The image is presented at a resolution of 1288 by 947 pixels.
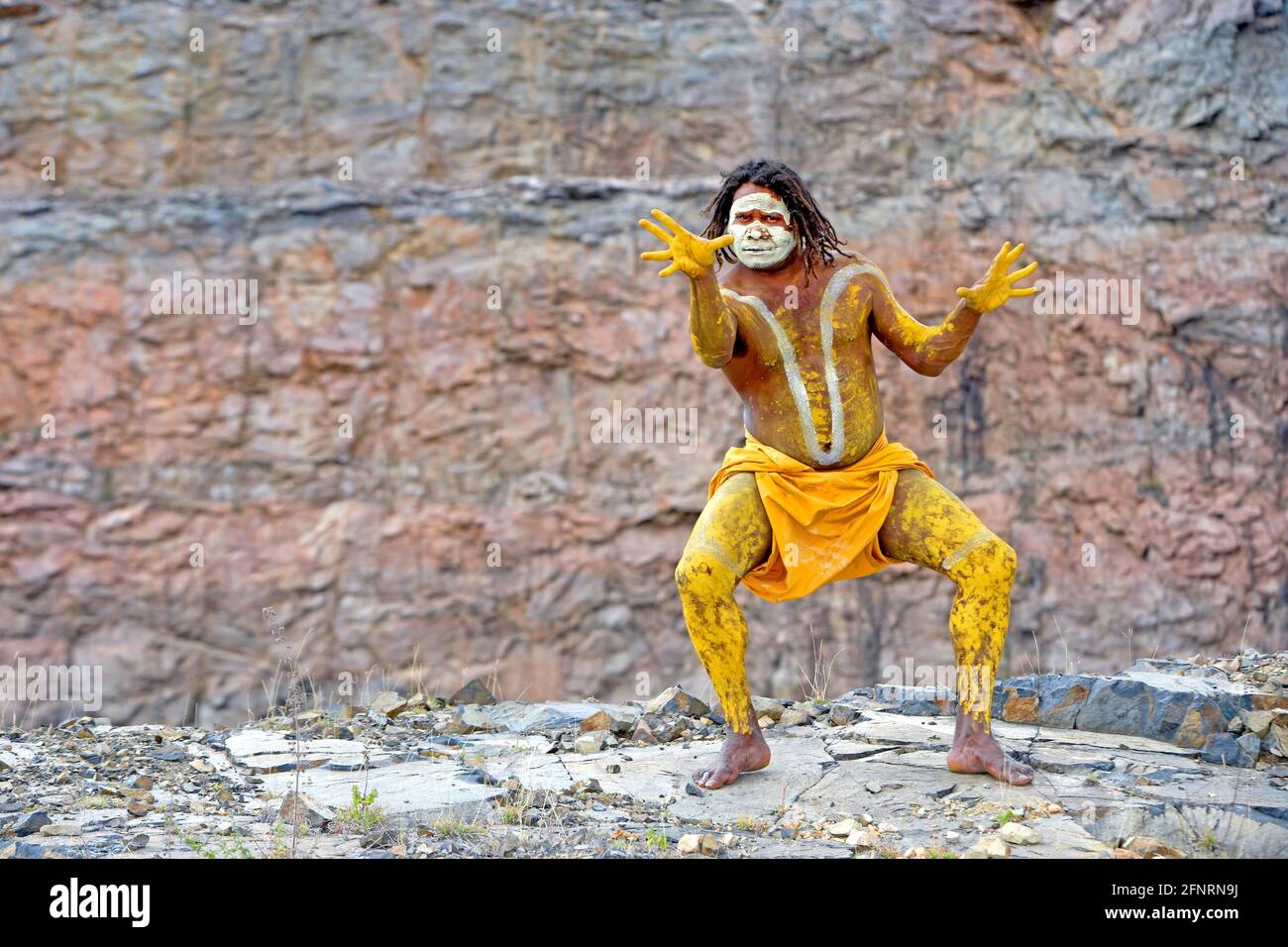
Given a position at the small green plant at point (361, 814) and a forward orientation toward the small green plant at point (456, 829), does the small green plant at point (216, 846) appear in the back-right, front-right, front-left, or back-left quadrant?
back-right

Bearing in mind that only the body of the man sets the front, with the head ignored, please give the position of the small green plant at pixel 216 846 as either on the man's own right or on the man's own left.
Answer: on the man's own right

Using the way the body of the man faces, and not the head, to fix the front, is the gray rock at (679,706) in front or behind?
behind

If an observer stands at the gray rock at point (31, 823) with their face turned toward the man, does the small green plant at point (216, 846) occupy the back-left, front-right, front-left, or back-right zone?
front-right

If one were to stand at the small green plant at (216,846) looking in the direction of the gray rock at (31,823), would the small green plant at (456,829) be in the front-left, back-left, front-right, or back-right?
back-right

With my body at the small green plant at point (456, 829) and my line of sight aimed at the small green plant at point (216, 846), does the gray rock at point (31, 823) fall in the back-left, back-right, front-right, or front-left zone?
front-right

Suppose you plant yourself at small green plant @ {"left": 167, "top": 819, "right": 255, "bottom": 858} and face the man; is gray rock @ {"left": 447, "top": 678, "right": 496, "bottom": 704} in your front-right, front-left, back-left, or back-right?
front-left

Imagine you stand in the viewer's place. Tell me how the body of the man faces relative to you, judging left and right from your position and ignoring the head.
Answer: facing the viewer

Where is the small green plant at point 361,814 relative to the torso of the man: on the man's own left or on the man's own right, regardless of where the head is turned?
on the man's own right

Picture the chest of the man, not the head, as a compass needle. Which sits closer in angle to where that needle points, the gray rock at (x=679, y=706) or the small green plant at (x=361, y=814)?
the small green plant

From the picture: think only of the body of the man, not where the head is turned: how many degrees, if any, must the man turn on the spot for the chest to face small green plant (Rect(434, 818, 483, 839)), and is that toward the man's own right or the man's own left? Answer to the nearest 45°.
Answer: approximately 45° to the man's own right

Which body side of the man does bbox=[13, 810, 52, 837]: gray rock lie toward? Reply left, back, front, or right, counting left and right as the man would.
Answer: right

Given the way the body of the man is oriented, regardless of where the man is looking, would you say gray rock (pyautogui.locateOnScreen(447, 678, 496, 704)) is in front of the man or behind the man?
behind
